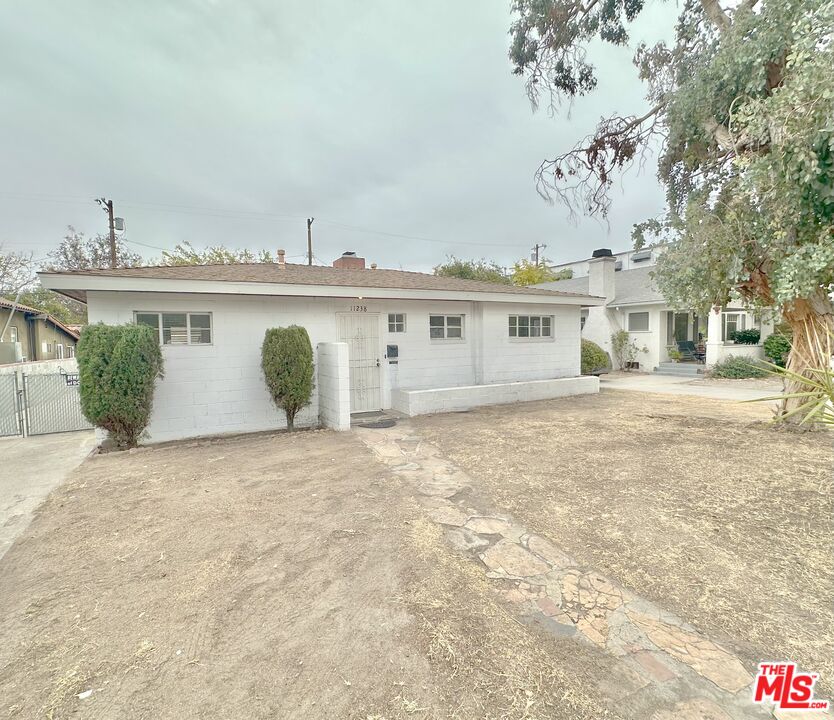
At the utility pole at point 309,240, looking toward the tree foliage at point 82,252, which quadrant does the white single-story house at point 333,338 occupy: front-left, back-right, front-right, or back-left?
back-left

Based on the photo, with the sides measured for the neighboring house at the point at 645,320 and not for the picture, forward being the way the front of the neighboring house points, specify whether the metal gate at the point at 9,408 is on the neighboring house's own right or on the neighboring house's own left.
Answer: on the neighboring house's own right

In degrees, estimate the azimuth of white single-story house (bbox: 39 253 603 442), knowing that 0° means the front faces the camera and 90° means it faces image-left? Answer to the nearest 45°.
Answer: approximately 315°

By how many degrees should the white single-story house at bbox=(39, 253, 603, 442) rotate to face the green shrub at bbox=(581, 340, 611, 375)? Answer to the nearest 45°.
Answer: approximately 90° to its left

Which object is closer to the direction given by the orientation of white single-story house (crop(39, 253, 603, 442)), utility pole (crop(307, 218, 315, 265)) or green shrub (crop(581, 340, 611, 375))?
the green shrub

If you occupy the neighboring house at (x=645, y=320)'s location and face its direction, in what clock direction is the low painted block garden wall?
The low painted block garden wall is roughly at 2 o'clock from the neighboring house.

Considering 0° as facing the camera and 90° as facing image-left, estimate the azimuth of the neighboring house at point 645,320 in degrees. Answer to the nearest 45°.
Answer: approximately 315°
